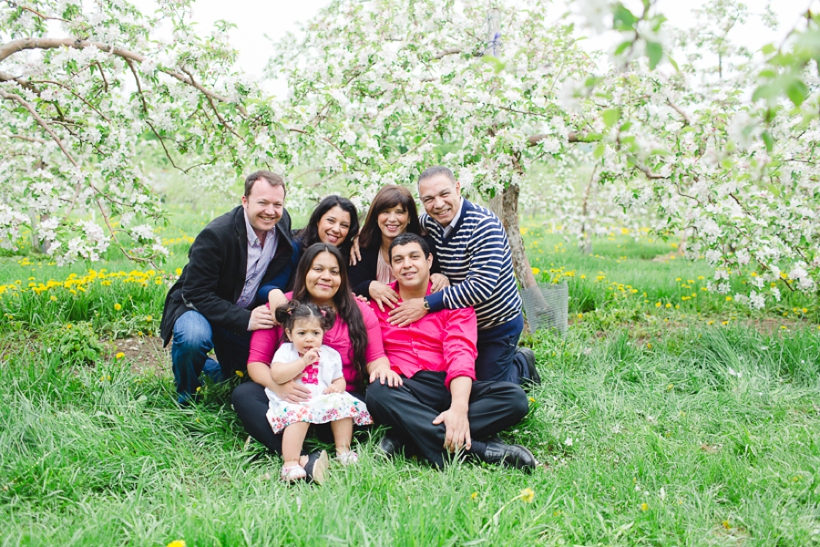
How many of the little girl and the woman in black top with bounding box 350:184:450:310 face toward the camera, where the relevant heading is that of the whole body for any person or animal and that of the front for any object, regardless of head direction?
2

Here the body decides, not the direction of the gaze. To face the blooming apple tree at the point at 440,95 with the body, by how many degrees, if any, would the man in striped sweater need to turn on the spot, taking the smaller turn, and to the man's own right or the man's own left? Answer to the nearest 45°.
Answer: approximately 135° to the man's own right

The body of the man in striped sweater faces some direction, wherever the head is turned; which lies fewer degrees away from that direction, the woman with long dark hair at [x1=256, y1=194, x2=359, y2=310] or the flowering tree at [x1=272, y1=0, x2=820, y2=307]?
the woman with long dark hair

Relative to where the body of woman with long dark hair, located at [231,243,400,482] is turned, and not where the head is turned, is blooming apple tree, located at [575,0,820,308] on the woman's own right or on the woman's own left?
on the woman's own left

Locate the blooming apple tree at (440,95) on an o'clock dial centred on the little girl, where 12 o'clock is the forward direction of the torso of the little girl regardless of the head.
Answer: The blooming apple tree is roughly at 7 o'clock from the little girl.

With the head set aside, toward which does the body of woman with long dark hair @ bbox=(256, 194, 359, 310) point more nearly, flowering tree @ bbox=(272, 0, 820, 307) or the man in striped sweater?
the man in striped sweater
